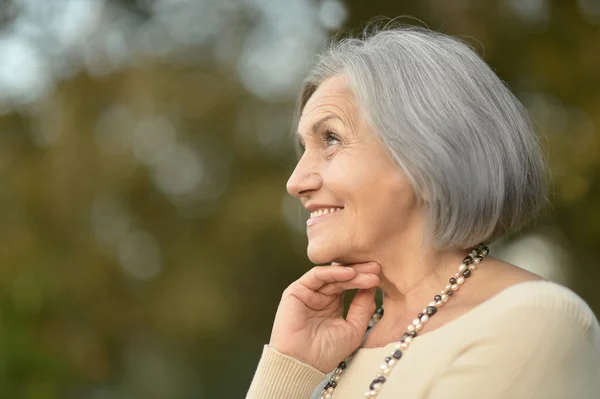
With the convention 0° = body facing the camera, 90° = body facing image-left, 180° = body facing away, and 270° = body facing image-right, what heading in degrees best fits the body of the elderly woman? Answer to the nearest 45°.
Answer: approximately 45°

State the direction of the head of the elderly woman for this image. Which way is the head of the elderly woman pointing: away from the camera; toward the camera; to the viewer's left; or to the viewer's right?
to the viewer's left
